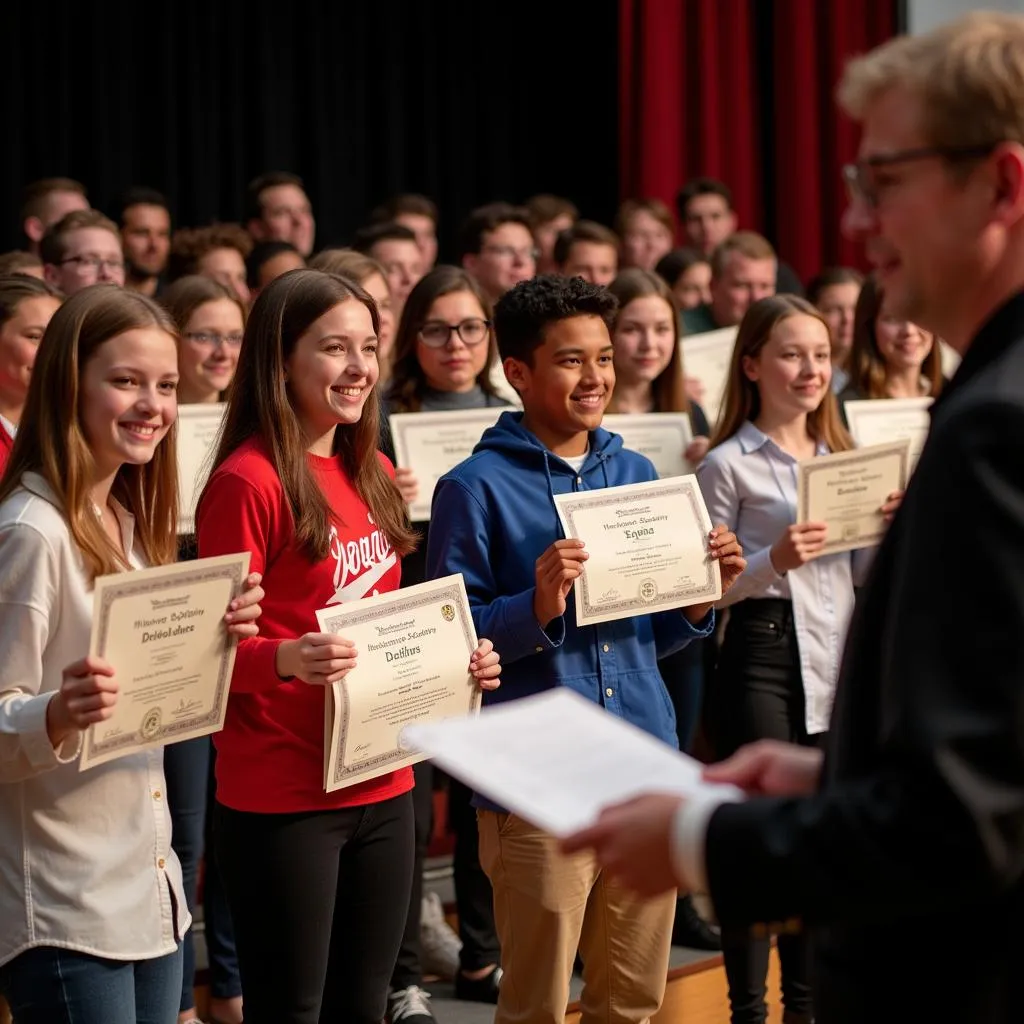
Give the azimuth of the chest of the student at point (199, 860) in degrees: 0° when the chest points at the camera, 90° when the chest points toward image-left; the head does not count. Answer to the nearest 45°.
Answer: approximately 315°

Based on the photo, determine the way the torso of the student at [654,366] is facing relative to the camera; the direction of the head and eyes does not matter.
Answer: toward the camera

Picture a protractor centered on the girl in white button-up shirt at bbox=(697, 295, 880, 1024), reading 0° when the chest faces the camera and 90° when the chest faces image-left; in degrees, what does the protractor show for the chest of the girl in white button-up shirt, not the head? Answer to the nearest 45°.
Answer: approximately 315°

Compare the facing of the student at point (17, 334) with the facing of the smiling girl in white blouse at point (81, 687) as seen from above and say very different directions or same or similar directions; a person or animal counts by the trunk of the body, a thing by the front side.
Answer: same or similar directions

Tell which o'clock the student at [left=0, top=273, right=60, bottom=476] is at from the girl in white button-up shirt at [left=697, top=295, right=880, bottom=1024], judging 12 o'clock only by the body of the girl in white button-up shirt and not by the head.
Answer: The student is roughly at 4 o'clock from the girl in white button-up shirt.

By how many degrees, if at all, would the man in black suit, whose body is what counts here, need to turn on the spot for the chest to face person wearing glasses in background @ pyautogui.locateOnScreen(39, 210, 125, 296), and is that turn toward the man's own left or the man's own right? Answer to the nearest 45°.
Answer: approximately 45° to the man's own right

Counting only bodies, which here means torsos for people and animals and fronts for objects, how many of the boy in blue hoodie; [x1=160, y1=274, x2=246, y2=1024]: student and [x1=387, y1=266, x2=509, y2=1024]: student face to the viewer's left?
0

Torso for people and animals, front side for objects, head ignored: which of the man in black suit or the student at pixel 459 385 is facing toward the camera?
the student

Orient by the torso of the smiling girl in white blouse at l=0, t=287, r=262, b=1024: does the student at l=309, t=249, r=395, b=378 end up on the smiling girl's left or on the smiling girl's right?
on the smiling girl's left

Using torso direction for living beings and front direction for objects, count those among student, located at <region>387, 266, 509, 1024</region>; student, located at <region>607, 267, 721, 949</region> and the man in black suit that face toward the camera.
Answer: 2

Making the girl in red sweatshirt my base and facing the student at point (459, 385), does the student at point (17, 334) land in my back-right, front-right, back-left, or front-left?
front-left

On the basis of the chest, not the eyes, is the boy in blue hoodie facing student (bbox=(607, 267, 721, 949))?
no

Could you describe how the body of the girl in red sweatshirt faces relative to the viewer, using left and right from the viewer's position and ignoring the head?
facing the viewer and to the right of the viewer

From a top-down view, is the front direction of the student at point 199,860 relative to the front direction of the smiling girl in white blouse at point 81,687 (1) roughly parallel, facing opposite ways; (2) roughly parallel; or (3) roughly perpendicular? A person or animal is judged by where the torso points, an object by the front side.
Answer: roughly parallel

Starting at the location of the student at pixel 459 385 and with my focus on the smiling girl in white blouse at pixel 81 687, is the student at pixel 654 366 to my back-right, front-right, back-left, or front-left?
back-left

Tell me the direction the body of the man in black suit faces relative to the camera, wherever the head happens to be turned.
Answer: to the viewer's left

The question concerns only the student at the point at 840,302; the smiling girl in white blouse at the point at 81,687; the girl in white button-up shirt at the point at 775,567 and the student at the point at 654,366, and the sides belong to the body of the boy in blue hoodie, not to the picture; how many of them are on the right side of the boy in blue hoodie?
1

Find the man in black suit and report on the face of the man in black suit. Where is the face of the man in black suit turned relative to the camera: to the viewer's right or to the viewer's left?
to the viewer's left

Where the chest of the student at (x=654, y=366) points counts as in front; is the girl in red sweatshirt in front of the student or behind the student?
in front

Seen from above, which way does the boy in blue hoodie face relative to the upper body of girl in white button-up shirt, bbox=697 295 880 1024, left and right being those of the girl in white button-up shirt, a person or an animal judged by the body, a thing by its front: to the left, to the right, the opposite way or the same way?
the same way
